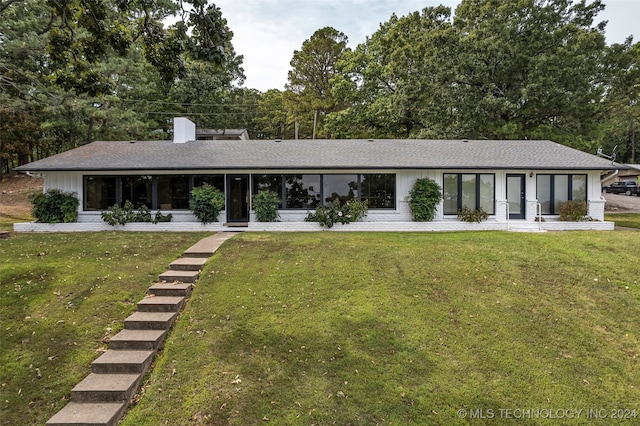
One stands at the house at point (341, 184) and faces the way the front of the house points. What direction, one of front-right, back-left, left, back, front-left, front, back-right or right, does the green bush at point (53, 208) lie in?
right

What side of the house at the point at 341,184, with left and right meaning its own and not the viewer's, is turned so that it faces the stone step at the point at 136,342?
front

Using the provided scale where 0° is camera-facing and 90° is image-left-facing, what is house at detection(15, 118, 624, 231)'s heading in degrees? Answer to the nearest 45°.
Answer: approximately 0°

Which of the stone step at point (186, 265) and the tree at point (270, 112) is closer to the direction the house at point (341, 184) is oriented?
the stone step

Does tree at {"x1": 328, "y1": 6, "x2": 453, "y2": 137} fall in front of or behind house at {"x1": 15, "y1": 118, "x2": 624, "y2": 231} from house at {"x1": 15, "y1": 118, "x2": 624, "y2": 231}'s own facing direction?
behind

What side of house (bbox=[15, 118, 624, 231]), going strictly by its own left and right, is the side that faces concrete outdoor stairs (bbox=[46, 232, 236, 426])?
front

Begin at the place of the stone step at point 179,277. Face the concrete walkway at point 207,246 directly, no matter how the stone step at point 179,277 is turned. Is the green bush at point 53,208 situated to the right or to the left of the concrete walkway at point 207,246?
left

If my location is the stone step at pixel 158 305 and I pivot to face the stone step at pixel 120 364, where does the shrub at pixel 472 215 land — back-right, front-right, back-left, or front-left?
back-left

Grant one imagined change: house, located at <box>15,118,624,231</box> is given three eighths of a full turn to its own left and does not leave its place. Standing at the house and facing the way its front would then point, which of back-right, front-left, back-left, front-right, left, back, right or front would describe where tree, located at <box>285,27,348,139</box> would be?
front-left

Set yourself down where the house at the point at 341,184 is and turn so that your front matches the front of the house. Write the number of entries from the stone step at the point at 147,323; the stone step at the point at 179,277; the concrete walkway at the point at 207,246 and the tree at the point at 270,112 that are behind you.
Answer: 1

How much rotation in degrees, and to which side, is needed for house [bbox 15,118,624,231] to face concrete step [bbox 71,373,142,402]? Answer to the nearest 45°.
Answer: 0° — it already faces it

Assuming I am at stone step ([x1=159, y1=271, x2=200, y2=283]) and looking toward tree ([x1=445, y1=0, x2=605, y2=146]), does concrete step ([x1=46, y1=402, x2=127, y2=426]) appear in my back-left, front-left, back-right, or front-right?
back-right
